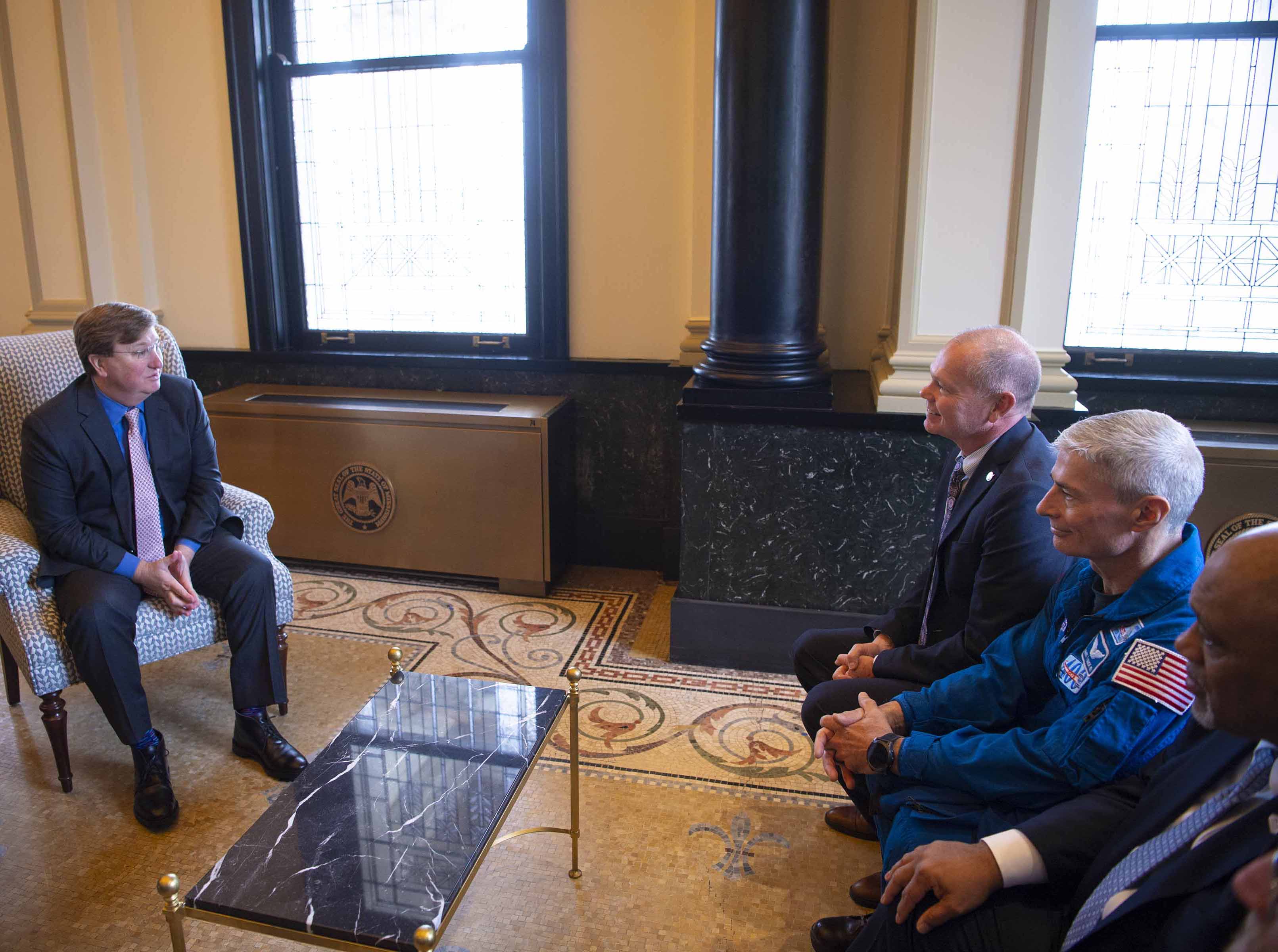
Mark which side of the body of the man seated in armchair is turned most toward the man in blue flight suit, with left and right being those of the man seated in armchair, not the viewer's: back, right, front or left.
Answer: front

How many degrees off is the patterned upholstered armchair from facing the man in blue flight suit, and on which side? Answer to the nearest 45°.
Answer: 0° — it already faces them

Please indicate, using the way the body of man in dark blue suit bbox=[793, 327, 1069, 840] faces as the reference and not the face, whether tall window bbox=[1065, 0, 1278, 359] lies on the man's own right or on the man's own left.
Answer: on the man's own right

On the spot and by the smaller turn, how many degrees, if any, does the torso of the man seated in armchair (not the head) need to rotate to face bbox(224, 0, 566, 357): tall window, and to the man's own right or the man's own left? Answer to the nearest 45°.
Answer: approximately 90° to the man's own left

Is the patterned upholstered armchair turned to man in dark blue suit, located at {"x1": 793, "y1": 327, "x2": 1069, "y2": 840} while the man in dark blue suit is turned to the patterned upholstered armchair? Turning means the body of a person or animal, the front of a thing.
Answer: yes

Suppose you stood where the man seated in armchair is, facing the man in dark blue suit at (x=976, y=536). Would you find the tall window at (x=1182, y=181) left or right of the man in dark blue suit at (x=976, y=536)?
left

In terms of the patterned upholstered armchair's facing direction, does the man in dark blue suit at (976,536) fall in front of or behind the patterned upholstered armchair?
in front

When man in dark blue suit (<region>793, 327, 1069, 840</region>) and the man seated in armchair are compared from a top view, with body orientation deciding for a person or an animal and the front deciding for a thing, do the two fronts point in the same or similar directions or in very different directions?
very different directions

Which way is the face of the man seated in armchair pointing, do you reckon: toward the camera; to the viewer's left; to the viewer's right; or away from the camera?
to the viewer's right

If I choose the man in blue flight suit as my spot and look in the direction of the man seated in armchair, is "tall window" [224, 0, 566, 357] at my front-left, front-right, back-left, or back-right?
front-right

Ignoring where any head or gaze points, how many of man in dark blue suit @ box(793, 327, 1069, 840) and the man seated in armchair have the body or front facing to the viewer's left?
1

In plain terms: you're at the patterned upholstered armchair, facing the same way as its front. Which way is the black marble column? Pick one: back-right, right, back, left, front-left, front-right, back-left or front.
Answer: front-left

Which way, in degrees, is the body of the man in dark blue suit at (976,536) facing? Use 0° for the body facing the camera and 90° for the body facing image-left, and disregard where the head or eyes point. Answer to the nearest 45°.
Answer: approximately 90°

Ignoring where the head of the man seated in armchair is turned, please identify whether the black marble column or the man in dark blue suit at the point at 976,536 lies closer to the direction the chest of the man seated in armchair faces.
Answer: the man in dark blue suit

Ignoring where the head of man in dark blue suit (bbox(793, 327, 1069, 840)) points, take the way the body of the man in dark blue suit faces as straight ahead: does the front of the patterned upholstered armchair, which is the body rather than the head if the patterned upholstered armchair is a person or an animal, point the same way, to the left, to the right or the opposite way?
the opposite way

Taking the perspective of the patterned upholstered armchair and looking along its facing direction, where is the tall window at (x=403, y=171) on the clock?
The tall window is roughly at 9 o'clock from the patterned upholstered armchair.

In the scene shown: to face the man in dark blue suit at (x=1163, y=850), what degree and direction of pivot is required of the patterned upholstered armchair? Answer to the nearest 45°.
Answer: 0° — it already faces them

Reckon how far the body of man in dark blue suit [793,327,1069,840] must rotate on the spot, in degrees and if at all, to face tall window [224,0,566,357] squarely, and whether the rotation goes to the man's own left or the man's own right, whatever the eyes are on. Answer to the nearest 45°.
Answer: approximately 45° to the man's own right

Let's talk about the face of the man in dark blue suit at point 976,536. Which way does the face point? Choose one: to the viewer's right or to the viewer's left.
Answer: to the viewer's left
